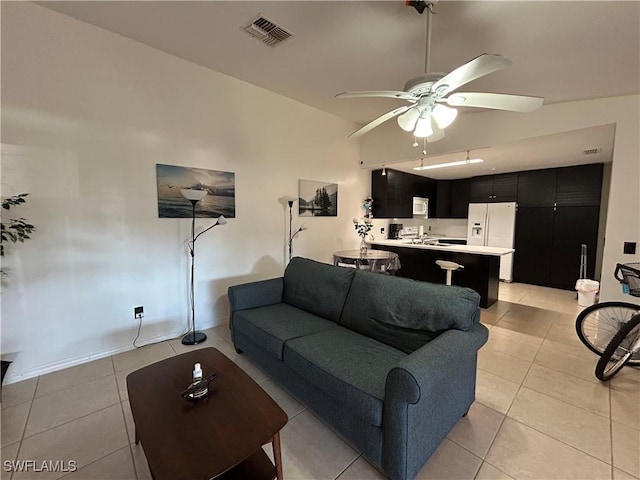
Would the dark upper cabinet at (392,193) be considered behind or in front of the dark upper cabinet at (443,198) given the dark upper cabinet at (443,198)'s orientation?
in front

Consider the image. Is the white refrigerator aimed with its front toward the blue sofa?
yes

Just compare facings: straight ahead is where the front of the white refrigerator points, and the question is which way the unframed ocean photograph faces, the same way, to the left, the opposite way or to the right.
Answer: to the left

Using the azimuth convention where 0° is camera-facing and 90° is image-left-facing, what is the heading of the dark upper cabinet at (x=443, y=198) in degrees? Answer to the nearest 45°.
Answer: approximately 0°

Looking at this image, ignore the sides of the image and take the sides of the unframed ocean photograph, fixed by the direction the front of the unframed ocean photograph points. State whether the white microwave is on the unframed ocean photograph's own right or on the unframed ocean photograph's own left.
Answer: on the unframed ocean photograph's own left

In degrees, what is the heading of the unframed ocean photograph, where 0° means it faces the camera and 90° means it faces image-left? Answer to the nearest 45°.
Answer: approximately 315°

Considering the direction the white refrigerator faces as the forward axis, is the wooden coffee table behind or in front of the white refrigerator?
in front

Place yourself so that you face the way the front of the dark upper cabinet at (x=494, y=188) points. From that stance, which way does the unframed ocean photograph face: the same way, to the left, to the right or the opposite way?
to the left

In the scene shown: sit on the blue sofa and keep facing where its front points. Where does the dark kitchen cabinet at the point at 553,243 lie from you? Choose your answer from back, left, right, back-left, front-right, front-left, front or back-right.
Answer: back

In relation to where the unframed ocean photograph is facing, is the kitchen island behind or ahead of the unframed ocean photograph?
ahead

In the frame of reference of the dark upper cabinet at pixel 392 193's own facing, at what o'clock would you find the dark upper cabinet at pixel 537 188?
the dark upper cabinet at pixel 537 188 is roughly at 10 o'clock from the dark upper cabinet at pixel 392 193.

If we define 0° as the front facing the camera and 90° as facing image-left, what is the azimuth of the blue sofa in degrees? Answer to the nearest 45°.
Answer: approximately 45°

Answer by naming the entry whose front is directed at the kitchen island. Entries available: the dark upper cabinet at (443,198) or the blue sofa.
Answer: the dark upper cabinet

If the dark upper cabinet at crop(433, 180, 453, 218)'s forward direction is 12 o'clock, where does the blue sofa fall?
The blue sofa is roughly at 12 o'clock from the dark upper cabinet.

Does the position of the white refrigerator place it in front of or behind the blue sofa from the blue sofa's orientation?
behind

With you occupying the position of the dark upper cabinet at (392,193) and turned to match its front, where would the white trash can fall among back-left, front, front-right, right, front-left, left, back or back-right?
front-left
